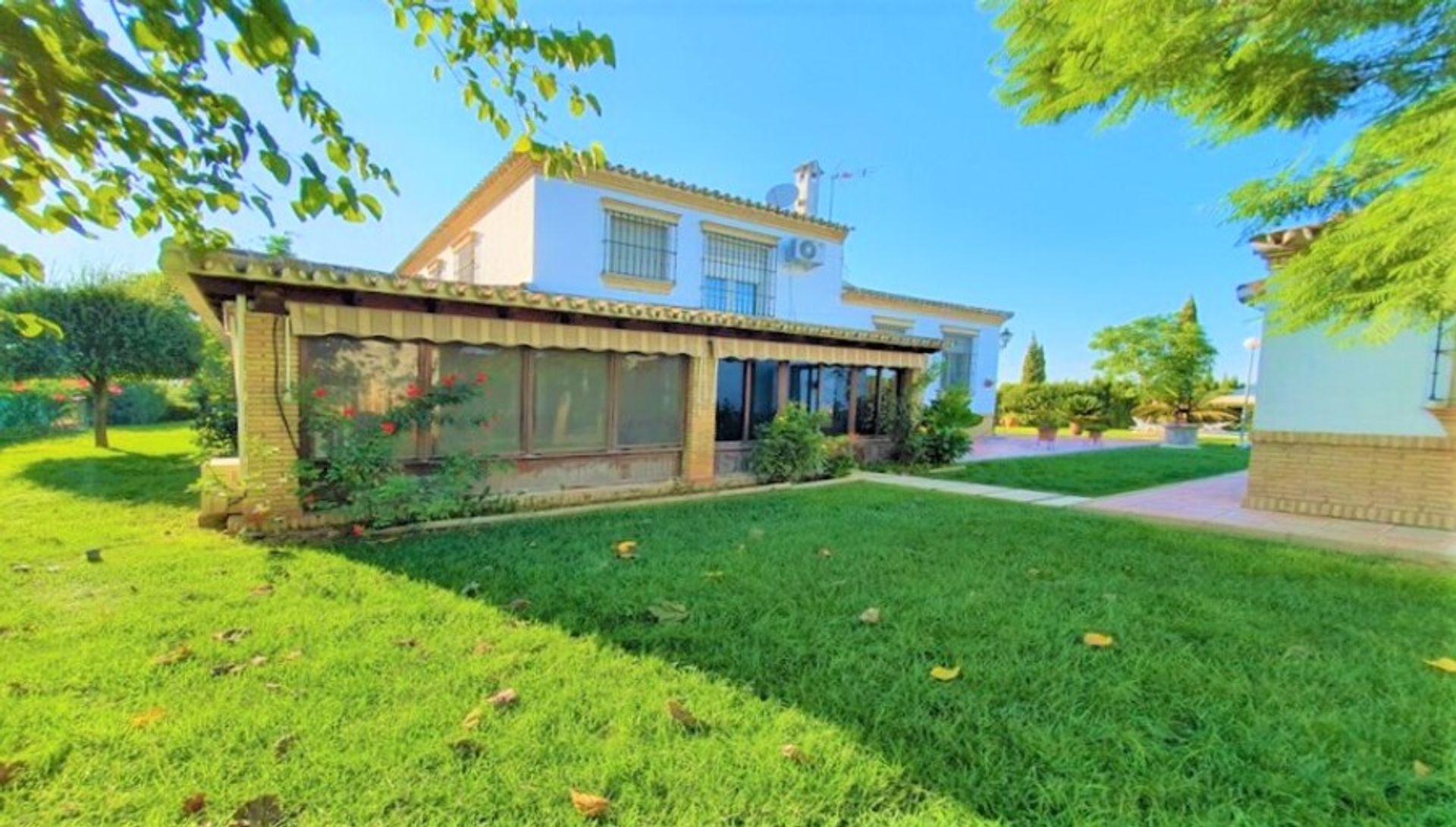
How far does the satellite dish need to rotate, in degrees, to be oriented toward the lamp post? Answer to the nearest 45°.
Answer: approximately 135° to its left

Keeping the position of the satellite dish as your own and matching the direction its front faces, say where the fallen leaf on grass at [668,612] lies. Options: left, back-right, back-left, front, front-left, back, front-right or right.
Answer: front-left

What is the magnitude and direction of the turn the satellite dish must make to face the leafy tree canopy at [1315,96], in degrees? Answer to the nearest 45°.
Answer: approximately 45° to its left

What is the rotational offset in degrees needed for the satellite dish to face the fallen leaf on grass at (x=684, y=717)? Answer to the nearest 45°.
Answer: approximately 45° to its left

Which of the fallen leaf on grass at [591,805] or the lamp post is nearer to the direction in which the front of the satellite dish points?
the fallen leaf on grass

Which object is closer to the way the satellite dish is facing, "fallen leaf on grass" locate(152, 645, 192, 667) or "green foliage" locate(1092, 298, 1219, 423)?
the fallen leaf on grass

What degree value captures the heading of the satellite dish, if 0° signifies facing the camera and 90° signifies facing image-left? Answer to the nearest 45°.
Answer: approximately 45°

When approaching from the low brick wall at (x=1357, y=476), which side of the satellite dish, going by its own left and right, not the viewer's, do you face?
left

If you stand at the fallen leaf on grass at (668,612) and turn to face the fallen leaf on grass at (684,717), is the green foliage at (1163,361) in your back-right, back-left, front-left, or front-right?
back-left

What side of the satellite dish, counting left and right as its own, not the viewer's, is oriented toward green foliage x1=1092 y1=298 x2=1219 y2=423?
right

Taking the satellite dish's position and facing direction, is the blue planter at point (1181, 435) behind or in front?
behind

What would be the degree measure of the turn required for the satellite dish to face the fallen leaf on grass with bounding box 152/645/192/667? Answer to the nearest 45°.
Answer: approximately 45° to its left
